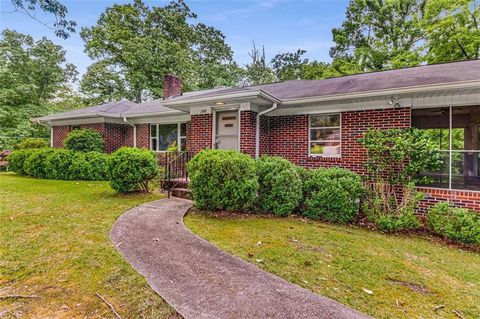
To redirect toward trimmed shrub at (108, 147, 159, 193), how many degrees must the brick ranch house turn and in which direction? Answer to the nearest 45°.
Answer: approximately 45° to its right

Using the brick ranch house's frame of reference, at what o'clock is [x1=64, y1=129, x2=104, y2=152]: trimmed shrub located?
The trimmed shrub is roughly at 2 o'clock from the brick ranch house.

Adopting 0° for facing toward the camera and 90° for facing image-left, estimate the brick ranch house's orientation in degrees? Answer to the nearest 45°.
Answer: approximately 45°

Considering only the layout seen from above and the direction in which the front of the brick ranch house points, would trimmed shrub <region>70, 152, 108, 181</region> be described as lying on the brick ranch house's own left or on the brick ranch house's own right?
on the brick ranch house's own right

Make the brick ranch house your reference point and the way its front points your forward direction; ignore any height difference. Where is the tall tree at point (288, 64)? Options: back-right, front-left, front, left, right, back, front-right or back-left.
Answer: back-right

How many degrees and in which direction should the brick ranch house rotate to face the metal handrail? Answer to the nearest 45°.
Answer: approximately 45° to its right

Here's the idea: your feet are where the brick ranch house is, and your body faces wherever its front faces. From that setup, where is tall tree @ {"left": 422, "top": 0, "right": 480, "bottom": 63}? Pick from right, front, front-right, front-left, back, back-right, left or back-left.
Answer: back

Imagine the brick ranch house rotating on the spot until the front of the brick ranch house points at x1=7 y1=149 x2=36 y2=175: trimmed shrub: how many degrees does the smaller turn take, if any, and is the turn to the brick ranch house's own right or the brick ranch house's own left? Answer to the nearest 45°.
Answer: approximately 45° to the brick ranch house's own right

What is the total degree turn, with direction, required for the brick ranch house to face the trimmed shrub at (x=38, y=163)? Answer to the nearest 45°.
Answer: approximately 45° to its right
